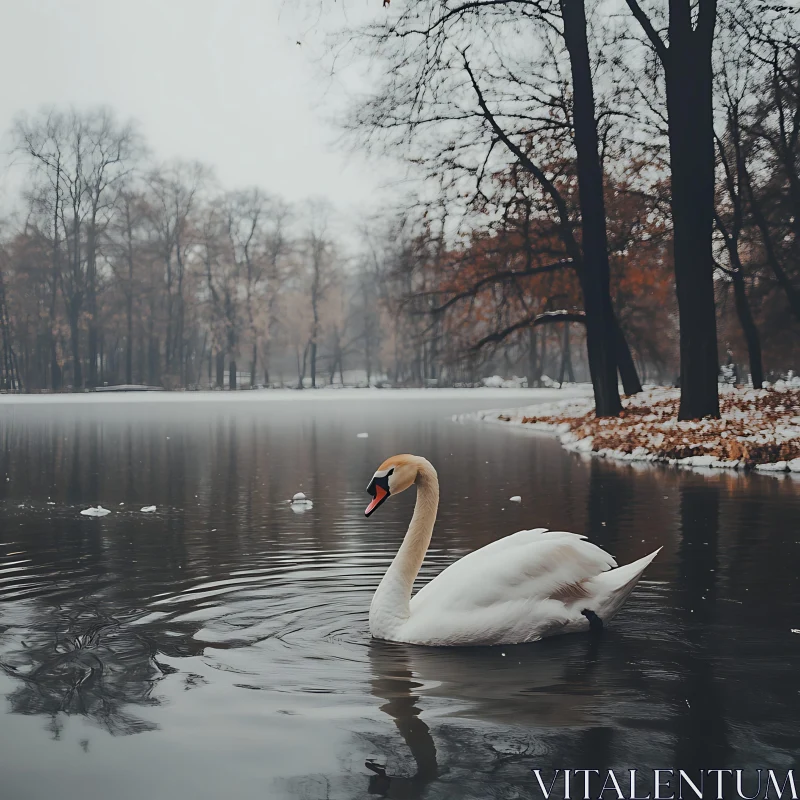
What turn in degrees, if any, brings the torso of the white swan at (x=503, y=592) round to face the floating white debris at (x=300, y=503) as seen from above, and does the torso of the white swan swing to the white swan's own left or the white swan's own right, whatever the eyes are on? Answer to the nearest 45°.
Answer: approximately 90° to the white swan's own right

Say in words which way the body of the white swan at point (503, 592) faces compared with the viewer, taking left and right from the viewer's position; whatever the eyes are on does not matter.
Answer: facing to the left of the viewer

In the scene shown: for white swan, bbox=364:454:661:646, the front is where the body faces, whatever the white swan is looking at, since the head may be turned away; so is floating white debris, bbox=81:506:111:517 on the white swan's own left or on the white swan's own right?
on the white swan's own right
